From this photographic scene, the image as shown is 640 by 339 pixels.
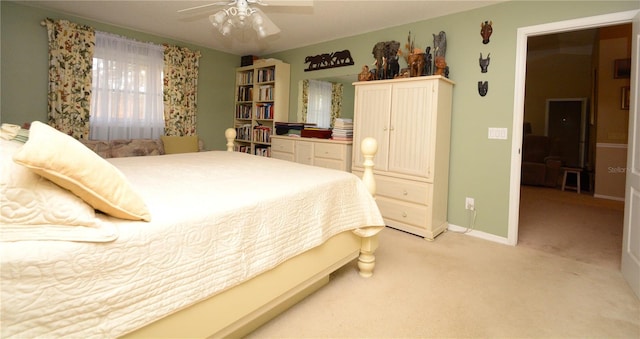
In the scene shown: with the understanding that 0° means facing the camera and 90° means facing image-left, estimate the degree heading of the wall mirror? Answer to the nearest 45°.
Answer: approximately 45°

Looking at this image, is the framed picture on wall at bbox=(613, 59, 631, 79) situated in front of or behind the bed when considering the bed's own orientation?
in front

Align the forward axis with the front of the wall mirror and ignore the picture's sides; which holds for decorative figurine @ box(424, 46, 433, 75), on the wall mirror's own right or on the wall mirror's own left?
on the wall mirror's own left

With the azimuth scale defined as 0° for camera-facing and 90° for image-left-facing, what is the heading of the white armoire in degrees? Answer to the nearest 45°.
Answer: approximately 45°

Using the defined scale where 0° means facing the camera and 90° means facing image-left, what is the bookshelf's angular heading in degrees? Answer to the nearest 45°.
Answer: approximately 45°

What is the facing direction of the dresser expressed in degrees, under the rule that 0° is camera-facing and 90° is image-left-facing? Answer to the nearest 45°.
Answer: approximately 45°

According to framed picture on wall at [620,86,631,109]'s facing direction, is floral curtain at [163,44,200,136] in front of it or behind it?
in front

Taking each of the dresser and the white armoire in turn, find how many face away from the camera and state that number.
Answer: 0
